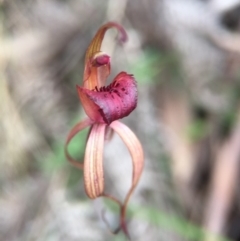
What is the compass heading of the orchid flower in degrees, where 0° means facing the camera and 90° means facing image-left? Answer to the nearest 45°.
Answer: approximately 315°
